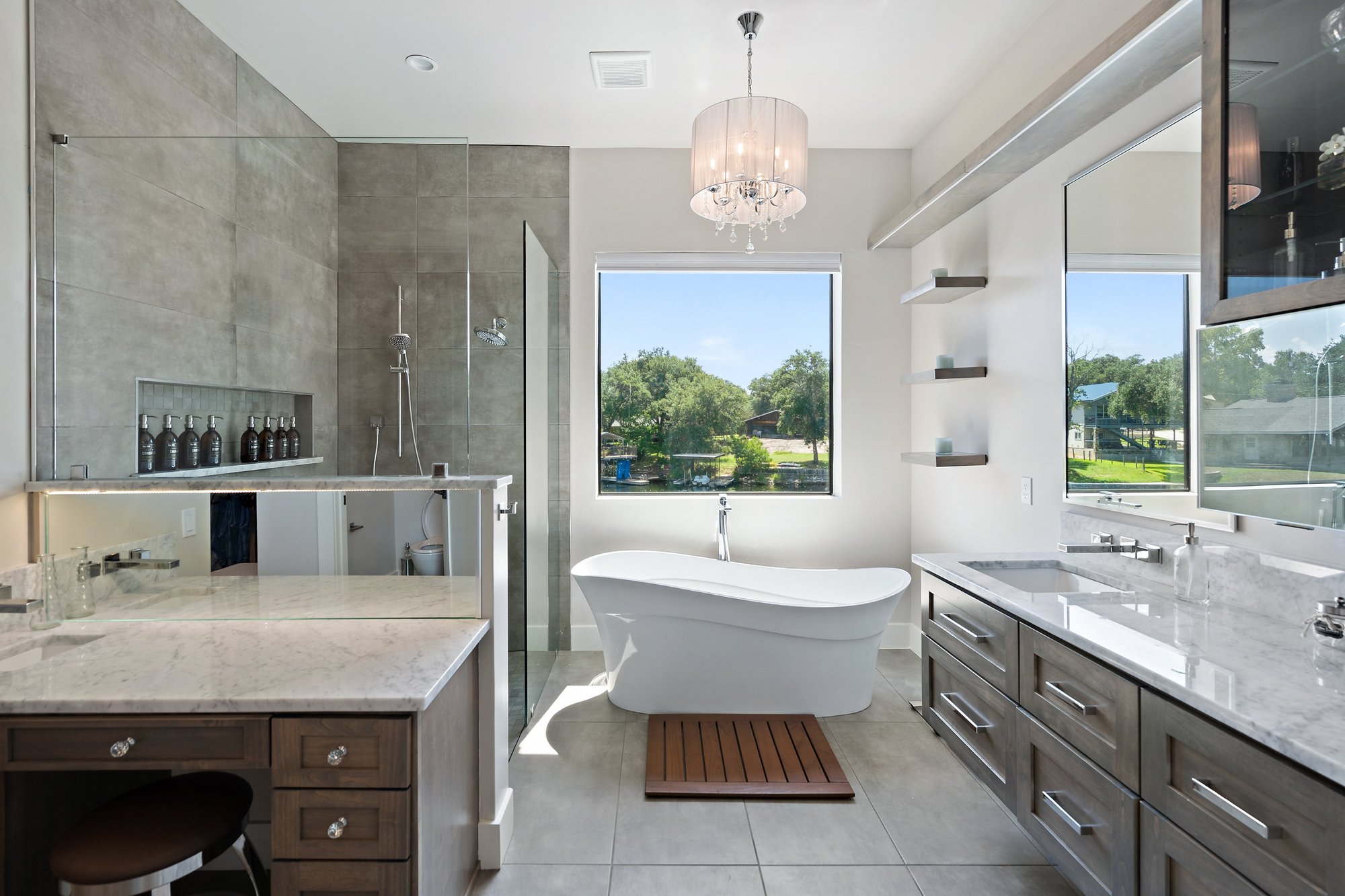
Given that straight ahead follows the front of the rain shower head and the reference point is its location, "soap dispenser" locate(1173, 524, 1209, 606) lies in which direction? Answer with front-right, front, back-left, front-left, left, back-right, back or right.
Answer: left

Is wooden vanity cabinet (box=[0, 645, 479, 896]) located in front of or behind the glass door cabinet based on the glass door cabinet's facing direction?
in front

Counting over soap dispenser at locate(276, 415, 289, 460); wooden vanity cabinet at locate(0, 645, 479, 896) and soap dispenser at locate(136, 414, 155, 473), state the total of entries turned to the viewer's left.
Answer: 0

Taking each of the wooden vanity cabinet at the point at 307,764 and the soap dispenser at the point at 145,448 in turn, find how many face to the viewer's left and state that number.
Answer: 0

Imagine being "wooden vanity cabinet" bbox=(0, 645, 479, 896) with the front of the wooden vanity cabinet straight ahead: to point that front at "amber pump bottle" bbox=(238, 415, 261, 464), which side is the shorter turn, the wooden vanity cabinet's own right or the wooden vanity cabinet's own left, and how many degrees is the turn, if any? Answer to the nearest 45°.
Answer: approximately 180°

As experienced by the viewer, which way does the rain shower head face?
facing the viewer and to the left of the viewer

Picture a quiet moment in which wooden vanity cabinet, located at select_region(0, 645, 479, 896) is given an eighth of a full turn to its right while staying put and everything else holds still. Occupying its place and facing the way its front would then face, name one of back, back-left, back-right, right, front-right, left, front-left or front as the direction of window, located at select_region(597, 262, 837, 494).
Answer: back

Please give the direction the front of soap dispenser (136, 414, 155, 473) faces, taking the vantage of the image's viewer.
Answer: facing the viewer and to the right of the viewer

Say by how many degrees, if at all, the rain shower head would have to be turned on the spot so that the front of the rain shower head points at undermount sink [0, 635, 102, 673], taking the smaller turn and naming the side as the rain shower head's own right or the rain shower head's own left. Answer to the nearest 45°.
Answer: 0° — it already faces it

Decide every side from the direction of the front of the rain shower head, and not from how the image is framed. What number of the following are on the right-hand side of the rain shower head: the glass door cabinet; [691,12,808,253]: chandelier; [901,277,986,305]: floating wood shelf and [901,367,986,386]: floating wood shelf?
0

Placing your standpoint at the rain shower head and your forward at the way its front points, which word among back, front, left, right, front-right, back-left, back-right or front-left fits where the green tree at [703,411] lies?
back

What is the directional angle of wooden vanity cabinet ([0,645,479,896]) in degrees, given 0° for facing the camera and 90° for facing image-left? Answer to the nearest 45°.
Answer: approximately 0°

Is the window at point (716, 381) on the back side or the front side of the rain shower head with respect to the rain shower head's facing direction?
on the back side

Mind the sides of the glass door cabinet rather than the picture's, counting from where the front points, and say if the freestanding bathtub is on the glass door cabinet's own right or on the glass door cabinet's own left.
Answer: on the glass door cabinet's own right
